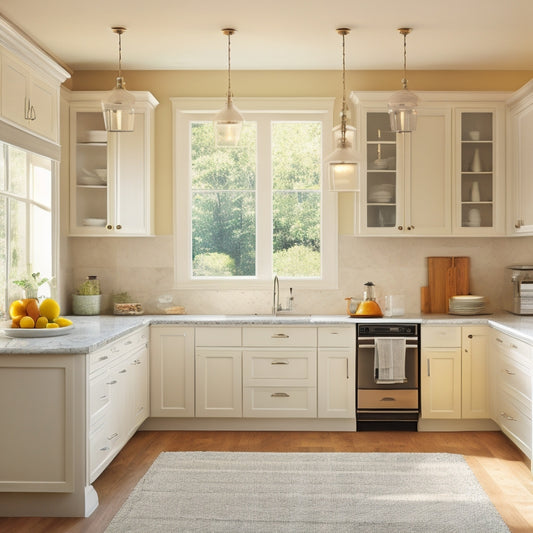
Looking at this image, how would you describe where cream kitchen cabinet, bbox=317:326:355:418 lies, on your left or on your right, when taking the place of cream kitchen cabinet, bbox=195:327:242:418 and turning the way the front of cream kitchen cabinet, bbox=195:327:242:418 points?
on your left

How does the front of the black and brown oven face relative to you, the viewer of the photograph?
facing the viewer

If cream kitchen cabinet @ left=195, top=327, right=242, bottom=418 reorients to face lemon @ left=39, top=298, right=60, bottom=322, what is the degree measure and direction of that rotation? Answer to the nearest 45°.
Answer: approximately 45° to its right

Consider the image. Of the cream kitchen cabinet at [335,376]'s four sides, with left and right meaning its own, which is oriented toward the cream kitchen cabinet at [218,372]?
right

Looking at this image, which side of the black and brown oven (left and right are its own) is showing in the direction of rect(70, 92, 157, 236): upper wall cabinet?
right

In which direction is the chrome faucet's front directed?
toward the camera

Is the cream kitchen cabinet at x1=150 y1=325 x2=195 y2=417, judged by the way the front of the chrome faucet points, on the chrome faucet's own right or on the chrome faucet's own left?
on the chrome faucet's own right

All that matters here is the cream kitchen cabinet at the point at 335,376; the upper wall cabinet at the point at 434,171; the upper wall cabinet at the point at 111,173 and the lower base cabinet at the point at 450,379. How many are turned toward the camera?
4

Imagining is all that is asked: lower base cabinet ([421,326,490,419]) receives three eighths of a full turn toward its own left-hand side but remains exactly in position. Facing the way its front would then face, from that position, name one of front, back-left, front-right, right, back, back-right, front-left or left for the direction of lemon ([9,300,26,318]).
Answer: back

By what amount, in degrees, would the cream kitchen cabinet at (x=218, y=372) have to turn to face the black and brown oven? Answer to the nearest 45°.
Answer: approximately 90° to its left

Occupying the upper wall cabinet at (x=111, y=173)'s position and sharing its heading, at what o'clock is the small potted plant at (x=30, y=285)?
The small potted plant is roughly at 1 o'clock from the upper wall cabinet.

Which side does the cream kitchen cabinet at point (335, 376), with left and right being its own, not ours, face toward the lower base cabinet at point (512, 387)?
left

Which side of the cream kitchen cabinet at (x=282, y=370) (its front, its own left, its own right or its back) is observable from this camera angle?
front

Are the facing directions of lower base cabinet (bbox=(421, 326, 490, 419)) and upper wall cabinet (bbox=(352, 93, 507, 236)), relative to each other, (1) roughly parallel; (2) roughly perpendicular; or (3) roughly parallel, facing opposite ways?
roughly parallel

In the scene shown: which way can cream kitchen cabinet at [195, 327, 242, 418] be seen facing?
toward the camera

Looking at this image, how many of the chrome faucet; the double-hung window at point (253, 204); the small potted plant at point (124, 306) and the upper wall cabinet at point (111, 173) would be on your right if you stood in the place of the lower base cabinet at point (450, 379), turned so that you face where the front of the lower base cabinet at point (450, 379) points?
4

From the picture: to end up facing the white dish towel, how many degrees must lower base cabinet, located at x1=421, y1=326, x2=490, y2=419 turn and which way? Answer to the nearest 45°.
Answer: approximately 45° to its right
